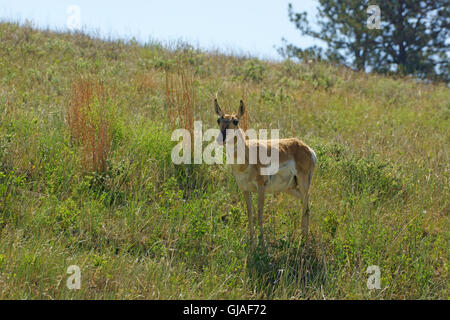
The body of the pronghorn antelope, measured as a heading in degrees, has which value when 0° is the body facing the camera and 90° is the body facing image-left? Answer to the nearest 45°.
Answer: approximately 45°

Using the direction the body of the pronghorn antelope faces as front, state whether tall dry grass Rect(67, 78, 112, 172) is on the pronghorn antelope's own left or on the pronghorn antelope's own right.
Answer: on the pronghorn antelope's own right

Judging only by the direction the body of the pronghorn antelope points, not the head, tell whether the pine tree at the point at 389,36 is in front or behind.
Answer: behind
